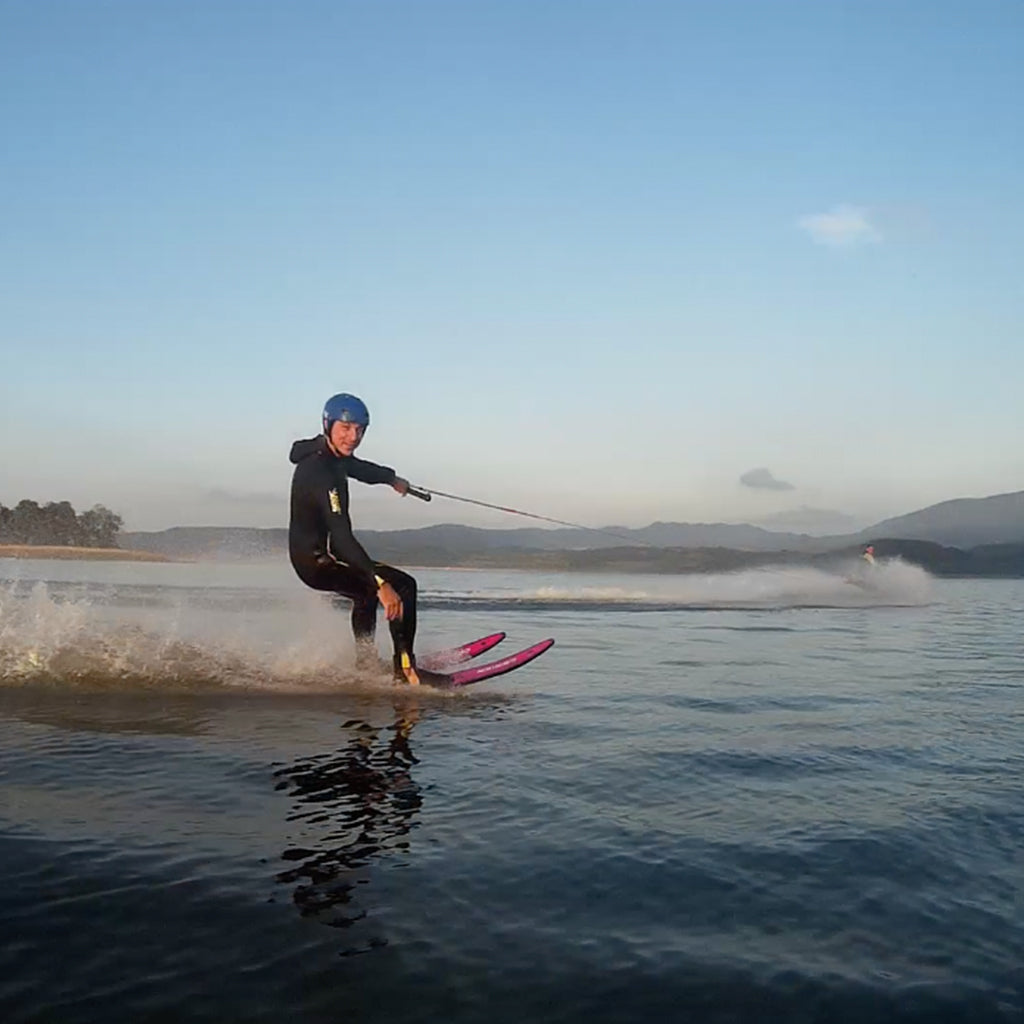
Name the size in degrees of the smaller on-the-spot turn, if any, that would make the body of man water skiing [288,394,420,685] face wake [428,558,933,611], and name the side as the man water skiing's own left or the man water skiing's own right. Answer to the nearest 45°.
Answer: approximately 45° to the man water skiing's own left

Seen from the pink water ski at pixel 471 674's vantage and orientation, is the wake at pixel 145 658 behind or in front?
behind

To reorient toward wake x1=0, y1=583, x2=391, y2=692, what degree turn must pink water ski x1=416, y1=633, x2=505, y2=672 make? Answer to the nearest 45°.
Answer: approximately 180°

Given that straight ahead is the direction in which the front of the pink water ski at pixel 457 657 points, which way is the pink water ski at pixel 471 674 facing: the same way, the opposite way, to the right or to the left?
the same way

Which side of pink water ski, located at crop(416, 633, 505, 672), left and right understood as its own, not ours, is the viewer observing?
right

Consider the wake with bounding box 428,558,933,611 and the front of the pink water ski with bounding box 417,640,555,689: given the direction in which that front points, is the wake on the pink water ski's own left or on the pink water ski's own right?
on the pink water ski's own left

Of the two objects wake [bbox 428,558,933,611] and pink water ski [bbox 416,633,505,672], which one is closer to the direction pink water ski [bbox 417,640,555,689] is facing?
the wake

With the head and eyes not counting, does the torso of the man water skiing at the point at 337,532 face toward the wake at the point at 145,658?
no

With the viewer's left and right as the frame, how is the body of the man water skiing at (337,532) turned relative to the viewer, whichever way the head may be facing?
facing to the right of the viewer

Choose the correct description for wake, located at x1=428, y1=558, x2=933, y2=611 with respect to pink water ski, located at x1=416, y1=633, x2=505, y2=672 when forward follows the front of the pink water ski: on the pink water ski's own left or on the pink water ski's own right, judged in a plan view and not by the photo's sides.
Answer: on the pink water ski's own left

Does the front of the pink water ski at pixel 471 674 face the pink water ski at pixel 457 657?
no

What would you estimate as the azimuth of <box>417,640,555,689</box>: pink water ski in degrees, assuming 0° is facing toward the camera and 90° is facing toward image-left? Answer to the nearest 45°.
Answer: approximately 270°
